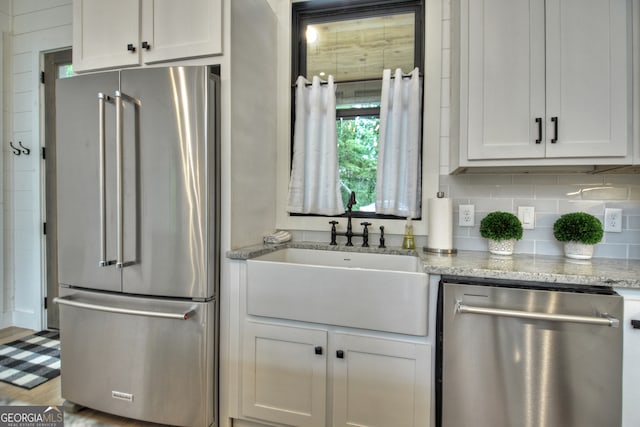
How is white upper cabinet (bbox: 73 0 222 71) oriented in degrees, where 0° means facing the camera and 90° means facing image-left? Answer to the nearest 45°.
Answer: approximately 45°

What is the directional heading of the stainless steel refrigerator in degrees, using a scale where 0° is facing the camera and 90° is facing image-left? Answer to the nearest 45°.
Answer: approximately 45°

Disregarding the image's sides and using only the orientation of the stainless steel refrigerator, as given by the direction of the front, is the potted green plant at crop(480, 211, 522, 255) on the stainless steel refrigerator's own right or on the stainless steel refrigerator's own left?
on the stainless steel refrigerator's own left

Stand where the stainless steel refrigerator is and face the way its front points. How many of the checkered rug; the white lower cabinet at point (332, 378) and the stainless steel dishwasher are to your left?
2

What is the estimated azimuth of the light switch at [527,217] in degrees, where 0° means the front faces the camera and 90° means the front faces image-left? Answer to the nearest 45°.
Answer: approximately 0°

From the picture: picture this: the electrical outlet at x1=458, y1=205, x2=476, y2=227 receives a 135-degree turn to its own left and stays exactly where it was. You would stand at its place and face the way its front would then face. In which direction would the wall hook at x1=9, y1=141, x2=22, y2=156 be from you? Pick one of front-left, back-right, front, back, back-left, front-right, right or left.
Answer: back-left

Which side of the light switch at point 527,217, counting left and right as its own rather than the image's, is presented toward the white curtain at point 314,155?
right
